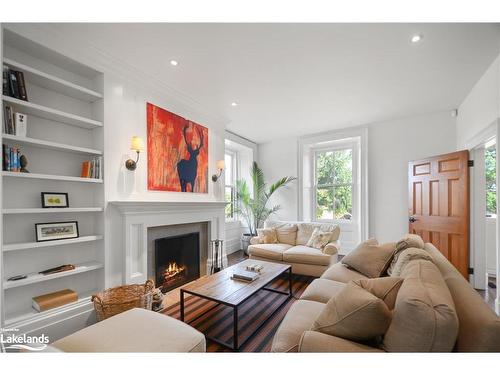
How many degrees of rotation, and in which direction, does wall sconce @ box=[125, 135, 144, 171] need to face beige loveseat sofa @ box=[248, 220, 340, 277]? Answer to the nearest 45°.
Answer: approximately 45° to its left

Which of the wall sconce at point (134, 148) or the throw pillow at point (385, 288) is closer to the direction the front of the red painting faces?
the throw pillow

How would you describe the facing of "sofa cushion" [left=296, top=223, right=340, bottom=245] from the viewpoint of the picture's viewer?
facing the viewer

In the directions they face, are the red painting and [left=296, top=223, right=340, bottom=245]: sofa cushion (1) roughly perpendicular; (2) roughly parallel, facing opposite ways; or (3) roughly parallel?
roughly perpendicular

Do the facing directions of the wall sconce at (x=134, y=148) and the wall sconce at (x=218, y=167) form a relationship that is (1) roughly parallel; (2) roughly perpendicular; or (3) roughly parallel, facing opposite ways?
roughly parallel

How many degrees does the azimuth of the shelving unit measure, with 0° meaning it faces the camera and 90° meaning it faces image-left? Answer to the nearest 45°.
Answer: approximately 315°

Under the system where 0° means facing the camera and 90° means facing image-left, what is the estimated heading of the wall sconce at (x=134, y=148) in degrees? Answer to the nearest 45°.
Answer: approximately 315°

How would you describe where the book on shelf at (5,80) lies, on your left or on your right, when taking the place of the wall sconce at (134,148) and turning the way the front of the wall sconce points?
on your right

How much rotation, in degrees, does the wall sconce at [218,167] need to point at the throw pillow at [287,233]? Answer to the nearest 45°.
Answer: approximately 45° to its left

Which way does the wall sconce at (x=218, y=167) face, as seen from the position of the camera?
facing the viewer and to the right of the viewer

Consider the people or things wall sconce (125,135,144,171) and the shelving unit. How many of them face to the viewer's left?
0

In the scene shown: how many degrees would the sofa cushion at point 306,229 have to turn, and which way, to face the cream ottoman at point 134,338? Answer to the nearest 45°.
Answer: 0° — it already faces it

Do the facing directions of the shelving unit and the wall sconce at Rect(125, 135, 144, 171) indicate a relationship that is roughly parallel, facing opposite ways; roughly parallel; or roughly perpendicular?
roughly parallel

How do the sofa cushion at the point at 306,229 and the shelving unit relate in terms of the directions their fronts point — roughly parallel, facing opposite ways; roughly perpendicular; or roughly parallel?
roughly perpendicular

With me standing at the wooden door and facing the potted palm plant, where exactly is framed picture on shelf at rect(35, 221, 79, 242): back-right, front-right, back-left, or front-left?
front-left

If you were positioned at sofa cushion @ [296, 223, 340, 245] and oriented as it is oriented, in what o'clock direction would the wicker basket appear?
The wicker basket is roughly at 1 o'clock from the sofa cushion.
